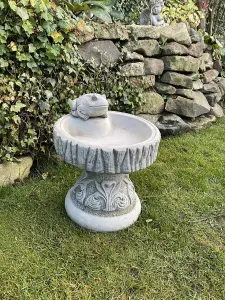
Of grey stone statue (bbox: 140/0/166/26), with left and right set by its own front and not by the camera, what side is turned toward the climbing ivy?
right

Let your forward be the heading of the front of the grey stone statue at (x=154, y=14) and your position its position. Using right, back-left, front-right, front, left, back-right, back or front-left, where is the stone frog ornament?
front-right

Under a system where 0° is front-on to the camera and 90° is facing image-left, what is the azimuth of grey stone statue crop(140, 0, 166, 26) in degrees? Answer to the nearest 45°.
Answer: approximately 315°

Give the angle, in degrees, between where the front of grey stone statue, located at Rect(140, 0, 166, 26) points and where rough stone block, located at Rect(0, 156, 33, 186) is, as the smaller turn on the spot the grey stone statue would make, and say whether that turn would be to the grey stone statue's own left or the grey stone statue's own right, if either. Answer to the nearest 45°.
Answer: approximately 90° to the grey stone statue's own right
